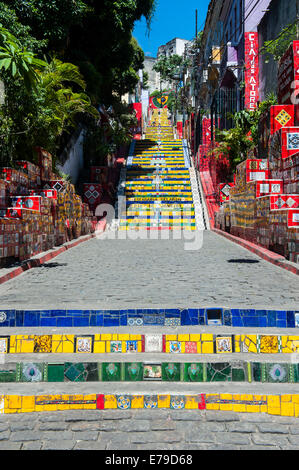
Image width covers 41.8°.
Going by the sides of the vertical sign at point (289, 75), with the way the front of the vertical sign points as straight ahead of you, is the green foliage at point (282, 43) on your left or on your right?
on your right

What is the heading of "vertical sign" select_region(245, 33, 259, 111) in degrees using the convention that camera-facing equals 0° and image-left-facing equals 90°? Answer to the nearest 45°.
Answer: approximately 0°

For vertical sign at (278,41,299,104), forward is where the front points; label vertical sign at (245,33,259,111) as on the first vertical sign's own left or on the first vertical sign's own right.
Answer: on the first vertical sign's own right

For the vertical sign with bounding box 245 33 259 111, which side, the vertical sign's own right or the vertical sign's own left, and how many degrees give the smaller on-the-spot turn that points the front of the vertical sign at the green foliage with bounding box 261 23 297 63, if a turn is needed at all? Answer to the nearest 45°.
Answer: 0° — it already faces it

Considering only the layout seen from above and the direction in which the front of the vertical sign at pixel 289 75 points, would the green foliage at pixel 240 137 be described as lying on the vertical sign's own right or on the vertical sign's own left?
on the vertical sign's own right

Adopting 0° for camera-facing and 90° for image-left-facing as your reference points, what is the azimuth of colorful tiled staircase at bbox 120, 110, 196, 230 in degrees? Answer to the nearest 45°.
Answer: approximately 0°

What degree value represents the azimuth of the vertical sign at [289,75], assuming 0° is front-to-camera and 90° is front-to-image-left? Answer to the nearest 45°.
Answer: approximately 45°

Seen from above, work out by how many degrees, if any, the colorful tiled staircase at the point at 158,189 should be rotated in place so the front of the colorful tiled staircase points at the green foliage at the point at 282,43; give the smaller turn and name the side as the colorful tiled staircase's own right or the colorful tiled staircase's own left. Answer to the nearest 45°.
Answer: approximately 45° to the colorful tiled staircase's own left

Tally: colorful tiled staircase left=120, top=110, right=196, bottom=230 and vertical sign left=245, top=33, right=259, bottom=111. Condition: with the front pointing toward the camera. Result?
2

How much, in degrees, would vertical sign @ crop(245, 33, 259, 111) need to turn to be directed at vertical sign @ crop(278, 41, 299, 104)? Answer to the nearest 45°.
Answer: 0° — it already faces it
